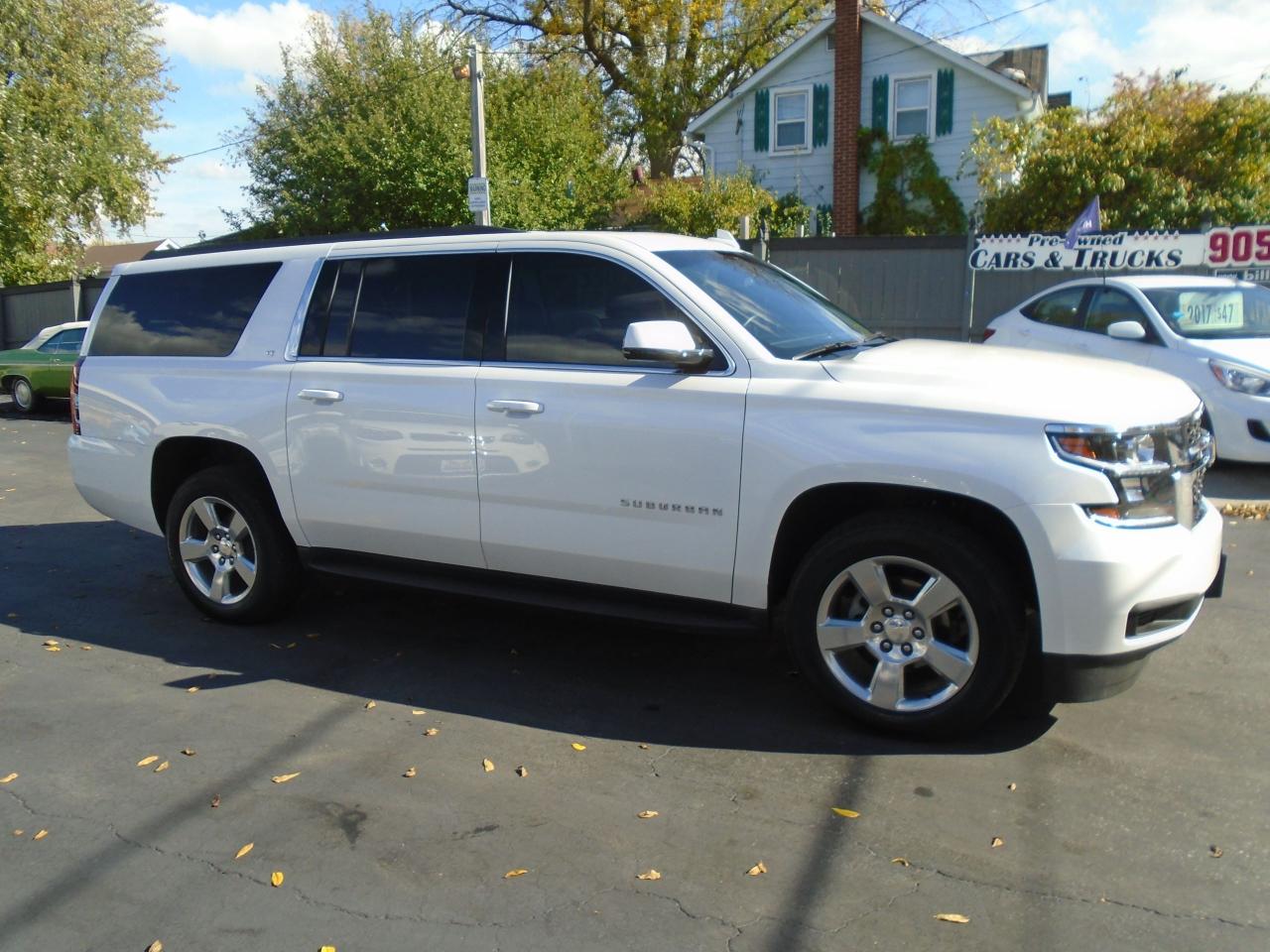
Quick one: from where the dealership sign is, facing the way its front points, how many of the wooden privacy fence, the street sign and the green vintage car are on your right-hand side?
3

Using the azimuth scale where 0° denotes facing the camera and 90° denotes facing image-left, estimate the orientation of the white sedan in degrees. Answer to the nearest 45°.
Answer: approximately 315°

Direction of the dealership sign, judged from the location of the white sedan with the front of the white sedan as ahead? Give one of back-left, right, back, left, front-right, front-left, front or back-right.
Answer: back-left

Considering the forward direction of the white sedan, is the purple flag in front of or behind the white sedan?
behind

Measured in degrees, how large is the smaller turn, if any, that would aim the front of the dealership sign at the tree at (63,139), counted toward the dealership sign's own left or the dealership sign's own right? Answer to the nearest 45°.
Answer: approximately 90° to the dealership sign's own right

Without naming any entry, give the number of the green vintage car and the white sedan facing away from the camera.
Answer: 0
